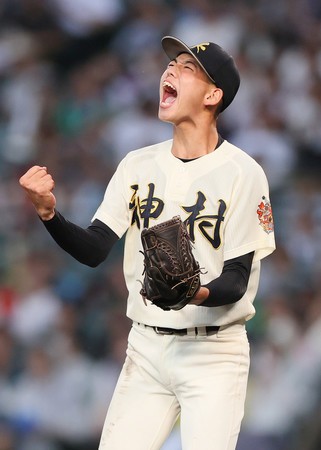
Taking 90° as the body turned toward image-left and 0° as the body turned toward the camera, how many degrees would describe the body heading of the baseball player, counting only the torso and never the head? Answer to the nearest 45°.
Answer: approximately 45°
